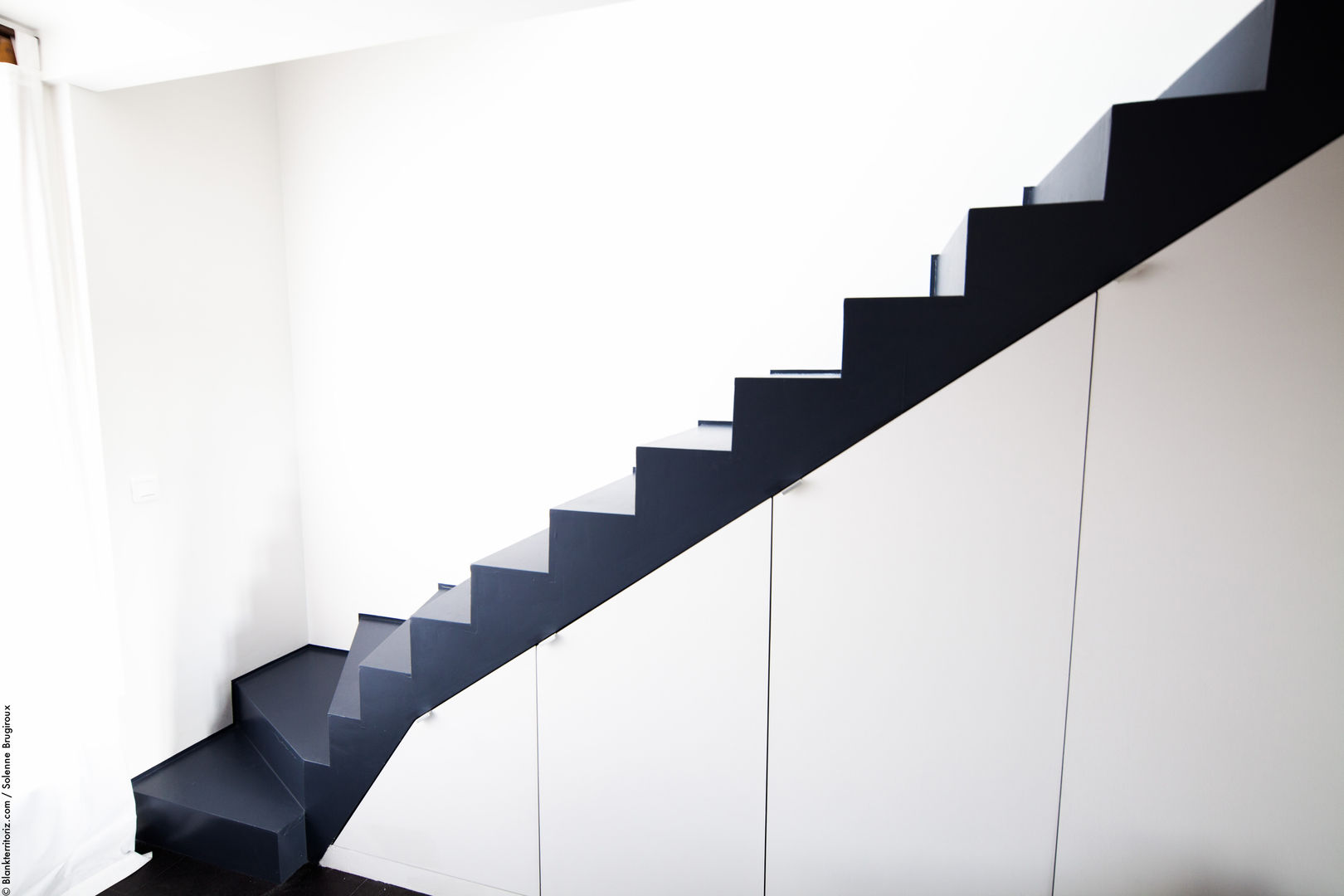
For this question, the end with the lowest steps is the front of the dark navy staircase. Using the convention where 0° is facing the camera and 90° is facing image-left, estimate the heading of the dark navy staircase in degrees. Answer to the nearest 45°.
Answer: approximately 90°

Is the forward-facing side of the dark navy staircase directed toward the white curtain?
yes
